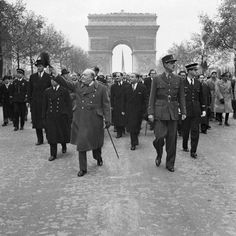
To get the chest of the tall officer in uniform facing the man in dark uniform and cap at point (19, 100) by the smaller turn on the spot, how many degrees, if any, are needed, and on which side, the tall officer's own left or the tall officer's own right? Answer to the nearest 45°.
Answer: approximately 135° to the tall officer's own right

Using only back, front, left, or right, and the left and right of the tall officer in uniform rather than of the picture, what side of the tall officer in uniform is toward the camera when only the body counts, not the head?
front

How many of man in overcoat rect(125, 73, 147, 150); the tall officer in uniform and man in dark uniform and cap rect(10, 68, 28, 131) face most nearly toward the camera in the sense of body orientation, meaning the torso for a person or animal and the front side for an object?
3

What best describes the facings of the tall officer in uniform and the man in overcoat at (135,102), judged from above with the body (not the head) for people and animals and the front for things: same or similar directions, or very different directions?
same or similar directions

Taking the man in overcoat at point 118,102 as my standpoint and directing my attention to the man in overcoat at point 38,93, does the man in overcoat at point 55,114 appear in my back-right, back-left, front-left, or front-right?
front-left

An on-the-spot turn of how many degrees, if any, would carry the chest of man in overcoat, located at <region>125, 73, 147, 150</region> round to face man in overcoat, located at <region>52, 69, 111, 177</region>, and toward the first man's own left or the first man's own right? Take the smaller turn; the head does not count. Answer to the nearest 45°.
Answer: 0° — they already face them

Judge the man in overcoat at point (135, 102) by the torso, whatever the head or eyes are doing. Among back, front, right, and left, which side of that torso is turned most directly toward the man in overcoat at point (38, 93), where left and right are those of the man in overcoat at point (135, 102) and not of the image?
right

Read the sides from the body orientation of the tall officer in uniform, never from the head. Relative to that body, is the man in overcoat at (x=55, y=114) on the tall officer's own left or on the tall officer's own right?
on the tall officer's own right

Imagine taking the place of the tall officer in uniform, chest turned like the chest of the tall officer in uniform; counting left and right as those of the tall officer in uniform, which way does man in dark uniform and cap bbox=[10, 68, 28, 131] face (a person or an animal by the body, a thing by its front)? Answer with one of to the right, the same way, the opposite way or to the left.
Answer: the same way

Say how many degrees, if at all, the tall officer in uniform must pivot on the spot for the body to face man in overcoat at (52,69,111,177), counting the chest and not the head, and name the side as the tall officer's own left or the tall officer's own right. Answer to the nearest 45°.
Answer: approximately 90° to the tall officer's own right

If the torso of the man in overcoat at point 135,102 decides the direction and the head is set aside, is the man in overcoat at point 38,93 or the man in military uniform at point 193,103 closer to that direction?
the man in military uniform

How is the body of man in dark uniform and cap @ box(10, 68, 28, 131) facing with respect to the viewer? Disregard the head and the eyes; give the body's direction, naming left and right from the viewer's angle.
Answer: facing the viewer

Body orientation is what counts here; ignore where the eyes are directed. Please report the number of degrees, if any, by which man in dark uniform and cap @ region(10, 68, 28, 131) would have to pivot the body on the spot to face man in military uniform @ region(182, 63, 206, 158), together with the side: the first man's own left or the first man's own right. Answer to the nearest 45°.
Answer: approximately 45° to the first man's own left

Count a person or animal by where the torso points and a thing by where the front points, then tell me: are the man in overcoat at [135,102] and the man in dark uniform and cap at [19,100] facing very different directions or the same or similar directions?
same or similar directions
